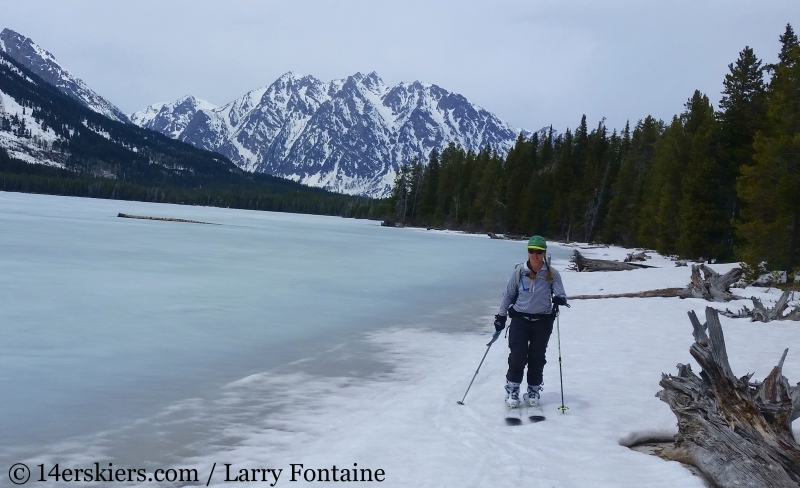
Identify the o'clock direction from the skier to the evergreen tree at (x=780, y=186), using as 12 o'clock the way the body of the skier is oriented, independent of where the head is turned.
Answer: The evergreen tree is roughly at 7 o'clock from the skier.

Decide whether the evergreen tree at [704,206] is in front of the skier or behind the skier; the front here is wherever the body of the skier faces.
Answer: behind

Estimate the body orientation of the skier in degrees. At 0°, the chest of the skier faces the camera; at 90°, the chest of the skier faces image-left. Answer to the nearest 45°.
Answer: approximately 0°

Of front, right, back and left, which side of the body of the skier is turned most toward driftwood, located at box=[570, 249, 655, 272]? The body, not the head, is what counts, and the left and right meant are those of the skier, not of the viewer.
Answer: back

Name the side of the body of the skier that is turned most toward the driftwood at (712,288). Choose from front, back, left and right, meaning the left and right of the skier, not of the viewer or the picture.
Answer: back

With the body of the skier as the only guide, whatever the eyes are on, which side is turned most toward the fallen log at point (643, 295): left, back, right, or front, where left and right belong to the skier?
back

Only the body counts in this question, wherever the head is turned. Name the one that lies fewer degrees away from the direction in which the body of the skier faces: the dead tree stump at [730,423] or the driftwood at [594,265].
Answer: the dead tree stump

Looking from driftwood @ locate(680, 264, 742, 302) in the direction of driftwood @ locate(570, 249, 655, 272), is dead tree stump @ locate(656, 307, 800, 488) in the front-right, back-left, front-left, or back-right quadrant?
back-left
